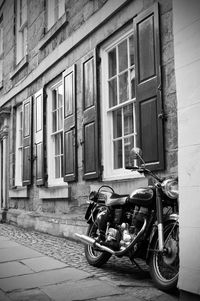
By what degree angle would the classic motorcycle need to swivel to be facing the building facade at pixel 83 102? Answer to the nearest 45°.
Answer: approximately 135° to its left

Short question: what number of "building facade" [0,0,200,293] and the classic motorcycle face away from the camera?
0

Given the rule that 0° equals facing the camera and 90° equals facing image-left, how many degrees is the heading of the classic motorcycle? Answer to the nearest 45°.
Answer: approximately 315°

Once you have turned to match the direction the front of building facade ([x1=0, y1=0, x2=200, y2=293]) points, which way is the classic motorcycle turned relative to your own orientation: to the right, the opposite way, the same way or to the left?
to the left
